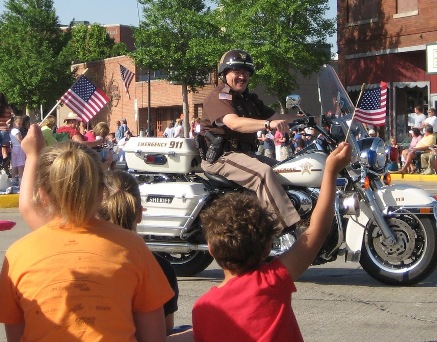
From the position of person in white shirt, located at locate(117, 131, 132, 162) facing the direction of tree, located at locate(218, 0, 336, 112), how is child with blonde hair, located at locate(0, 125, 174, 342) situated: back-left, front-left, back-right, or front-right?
back-right

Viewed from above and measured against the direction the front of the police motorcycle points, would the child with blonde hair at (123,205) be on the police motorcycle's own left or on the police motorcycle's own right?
on the police motorcycle's own right

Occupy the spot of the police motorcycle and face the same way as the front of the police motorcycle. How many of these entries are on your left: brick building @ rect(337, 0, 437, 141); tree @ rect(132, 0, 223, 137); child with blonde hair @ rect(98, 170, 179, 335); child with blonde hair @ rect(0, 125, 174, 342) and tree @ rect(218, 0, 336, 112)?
3

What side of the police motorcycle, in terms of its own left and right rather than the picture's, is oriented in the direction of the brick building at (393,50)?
left

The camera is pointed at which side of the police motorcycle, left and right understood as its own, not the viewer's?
right

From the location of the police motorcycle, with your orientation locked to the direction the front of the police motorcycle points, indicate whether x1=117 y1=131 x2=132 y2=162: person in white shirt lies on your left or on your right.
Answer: on your left

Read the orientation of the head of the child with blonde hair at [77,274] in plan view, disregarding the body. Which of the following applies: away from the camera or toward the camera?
away from the camera

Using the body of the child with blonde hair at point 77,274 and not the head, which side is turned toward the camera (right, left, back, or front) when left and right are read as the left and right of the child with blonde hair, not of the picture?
back

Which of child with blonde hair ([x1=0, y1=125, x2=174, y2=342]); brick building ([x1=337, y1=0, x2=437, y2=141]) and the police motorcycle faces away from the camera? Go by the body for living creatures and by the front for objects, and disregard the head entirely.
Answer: the child with blonde hair

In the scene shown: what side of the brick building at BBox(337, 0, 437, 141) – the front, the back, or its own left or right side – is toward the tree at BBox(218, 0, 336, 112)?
right

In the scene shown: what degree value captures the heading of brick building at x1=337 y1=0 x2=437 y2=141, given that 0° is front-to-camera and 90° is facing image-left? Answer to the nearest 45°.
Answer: approximately 45°

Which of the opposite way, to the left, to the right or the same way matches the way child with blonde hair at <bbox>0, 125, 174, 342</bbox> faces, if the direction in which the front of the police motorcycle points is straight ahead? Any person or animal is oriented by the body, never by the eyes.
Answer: to the left

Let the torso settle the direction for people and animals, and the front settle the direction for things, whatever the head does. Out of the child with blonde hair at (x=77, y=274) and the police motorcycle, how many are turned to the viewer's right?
1
